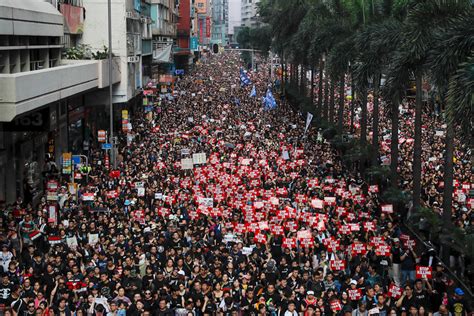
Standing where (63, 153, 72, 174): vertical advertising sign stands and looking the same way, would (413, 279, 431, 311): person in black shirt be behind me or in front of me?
in front

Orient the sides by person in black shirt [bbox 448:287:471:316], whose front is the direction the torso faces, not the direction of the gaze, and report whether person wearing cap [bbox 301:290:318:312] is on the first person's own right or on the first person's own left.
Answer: on the first person's own right

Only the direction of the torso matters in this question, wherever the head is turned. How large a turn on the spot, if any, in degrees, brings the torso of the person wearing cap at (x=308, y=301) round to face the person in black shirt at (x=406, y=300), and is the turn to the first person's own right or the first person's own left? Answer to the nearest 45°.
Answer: approximately 135° to the first person's own left

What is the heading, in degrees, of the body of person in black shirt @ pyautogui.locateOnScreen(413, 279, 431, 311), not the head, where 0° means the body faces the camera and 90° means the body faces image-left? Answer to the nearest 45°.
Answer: approximately 0°

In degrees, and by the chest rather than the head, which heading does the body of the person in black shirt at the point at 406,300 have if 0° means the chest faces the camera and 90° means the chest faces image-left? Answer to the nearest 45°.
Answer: approximately 45°

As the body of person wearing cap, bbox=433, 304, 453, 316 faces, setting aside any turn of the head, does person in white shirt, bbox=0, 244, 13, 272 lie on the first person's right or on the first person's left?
on the first person's right

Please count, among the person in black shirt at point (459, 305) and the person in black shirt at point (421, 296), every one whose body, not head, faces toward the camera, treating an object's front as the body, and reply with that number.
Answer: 2
